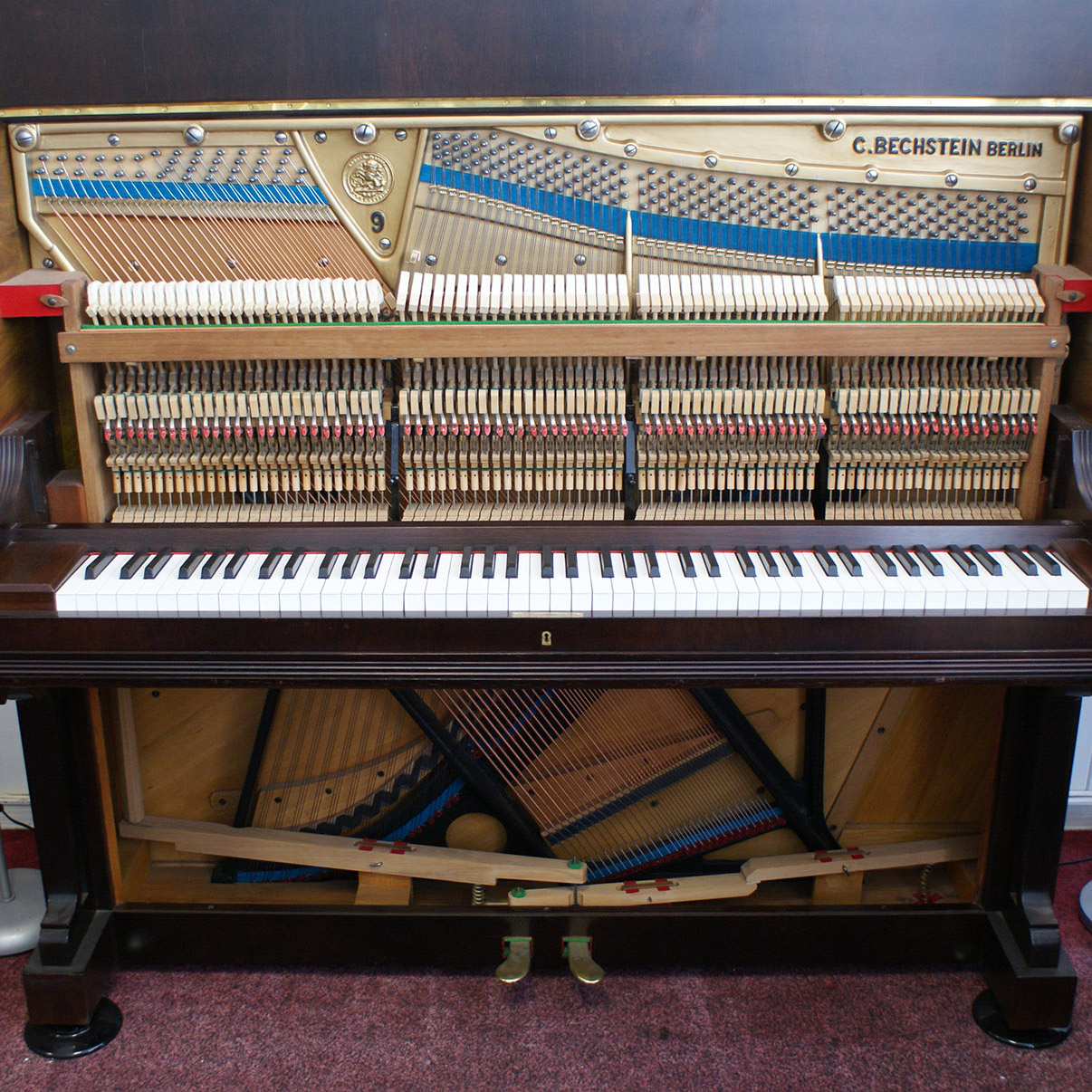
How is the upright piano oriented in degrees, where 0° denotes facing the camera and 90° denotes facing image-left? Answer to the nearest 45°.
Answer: approximately 0°
